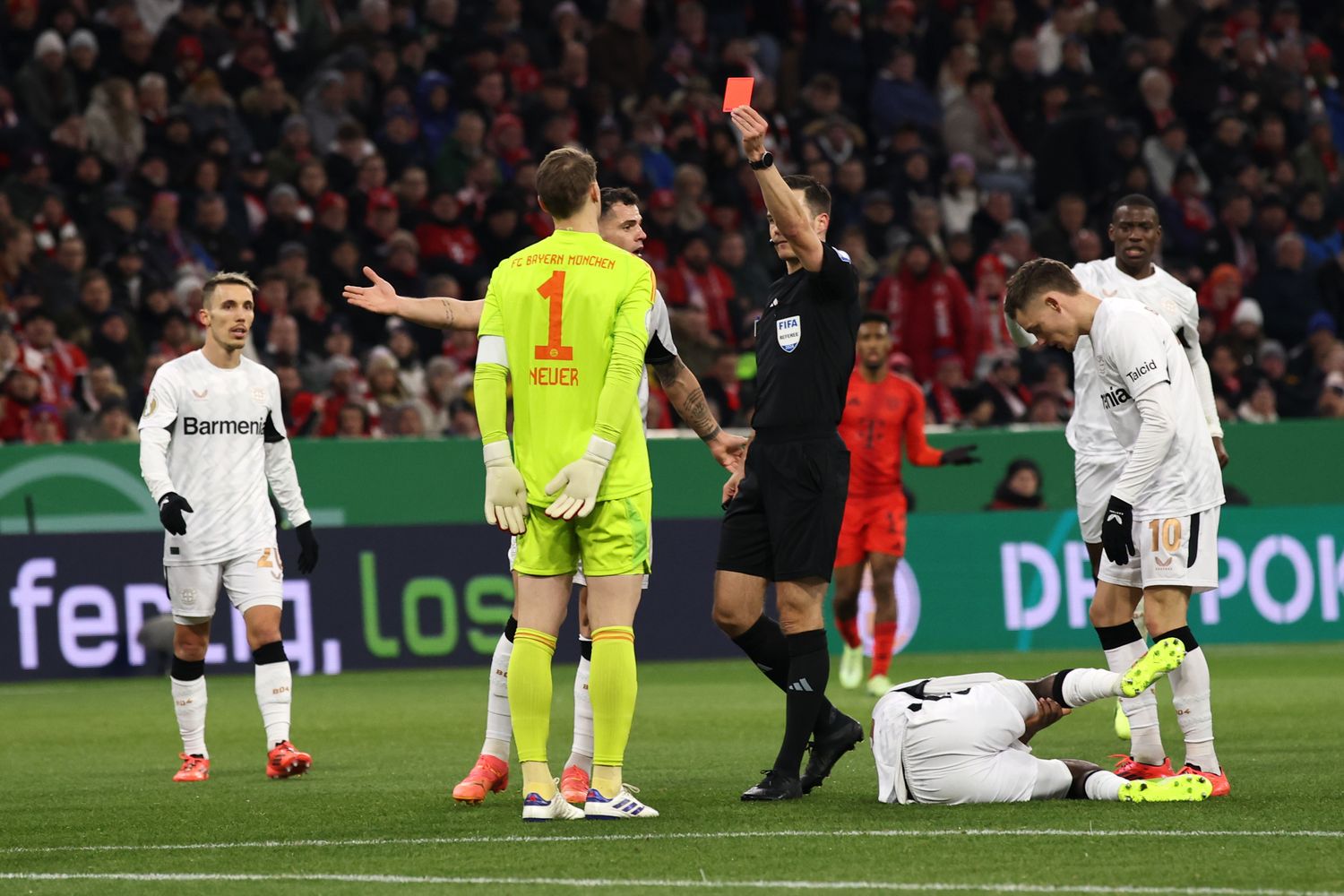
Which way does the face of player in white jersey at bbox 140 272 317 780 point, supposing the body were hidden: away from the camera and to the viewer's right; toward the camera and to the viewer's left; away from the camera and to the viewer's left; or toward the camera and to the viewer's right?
toward the camera and to the viewer's right

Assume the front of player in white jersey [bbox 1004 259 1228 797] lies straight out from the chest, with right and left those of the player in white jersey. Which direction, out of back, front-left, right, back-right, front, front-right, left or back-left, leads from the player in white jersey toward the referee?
front-right

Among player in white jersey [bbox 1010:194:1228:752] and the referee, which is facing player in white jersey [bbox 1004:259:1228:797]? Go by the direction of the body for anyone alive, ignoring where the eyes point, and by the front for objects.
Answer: player in white jersey [bbox 1010:194:1228:752]

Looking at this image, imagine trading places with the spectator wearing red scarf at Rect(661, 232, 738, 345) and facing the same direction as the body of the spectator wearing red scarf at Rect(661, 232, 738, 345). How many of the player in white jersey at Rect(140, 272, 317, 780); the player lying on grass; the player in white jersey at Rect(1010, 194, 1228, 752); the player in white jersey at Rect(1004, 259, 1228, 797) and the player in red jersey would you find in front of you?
5

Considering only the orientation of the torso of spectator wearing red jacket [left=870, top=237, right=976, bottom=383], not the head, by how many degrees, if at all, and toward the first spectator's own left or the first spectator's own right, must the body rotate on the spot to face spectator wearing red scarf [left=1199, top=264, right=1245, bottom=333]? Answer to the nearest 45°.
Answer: approximately 135° to the first spectator's own left

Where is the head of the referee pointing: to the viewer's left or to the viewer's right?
to the viewer's left

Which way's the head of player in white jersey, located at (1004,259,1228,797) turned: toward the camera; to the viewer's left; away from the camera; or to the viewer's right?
to the viewer's left

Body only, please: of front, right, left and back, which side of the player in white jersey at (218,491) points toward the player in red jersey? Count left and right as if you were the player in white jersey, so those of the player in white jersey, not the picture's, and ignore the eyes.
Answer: left
